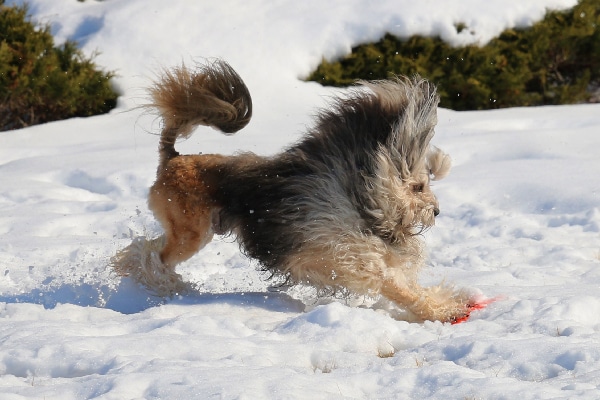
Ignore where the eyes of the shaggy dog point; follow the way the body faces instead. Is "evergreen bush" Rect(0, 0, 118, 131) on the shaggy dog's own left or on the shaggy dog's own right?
on the shaggy dog's own left

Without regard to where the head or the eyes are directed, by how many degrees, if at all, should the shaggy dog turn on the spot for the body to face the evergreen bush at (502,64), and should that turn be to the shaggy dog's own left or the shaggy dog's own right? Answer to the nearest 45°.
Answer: approximately 90° to the shaggy dog's own left

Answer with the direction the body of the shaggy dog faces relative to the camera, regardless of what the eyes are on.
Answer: to the viewer's right
